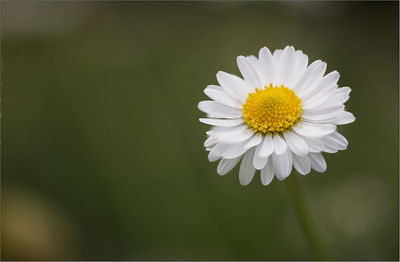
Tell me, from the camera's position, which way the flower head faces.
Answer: facing the viewer
